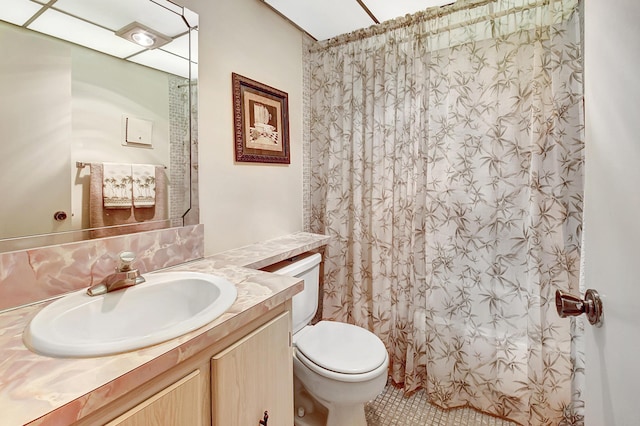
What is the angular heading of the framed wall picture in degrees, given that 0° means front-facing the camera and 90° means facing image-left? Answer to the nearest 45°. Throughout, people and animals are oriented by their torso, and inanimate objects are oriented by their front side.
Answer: approximately 315°

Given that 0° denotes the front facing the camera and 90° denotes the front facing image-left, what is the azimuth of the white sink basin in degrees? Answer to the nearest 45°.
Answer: approximately 315°

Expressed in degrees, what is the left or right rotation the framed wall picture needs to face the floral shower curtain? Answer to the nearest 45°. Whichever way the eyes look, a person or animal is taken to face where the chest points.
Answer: approximately 45° to its left

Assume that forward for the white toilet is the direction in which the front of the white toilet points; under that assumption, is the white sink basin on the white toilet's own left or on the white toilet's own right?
on the white toilet's own right

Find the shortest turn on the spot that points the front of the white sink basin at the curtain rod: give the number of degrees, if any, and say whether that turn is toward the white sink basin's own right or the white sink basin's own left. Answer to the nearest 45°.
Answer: approximately 45° to the white sink basin's own left

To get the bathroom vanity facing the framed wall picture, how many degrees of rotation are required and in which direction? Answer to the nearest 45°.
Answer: approximately 90° to its left

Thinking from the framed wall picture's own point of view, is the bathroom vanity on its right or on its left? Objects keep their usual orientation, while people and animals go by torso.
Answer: on its right

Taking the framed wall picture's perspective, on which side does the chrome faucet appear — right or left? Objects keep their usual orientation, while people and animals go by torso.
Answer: on its right
